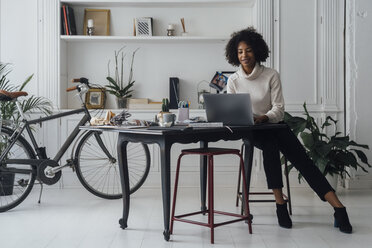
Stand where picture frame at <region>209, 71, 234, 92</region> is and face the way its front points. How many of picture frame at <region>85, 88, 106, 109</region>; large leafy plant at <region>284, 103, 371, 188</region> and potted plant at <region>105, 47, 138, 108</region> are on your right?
2

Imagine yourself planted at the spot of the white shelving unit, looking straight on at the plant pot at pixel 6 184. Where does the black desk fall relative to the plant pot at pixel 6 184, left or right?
left

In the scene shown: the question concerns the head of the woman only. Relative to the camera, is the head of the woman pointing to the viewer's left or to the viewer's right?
to the viewer's left

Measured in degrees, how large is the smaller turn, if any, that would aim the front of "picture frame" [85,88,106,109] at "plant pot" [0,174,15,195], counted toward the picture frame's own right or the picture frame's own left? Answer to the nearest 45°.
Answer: approximately 45° to the picture frame's own right

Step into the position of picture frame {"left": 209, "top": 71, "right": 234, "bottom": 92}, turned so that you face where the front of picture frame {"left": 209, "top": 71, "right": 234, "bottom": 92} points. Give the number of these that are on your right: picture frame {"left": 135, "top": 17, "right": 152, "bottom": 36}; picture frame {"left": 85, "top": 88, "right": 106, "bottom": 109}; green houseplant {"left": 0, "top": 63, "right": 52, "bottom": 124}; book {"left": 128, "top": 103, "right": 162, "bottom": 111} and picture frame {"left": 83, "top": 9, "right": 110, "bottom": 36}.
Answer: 5

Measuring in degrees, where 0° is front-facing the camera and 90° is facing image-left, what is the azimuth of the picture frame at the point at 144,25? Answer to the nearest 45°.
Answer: approximately 0°

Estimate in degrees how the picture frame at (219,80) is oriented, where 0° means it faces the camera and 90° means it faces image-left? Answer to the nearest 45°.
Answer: approximately 0°

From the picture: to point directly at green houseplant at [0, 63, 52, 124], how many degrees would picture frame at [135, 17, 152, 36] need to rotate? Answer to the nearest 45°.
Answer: approximately 90° to its right

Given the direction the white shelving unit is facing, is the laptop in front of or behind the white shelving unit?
in front
